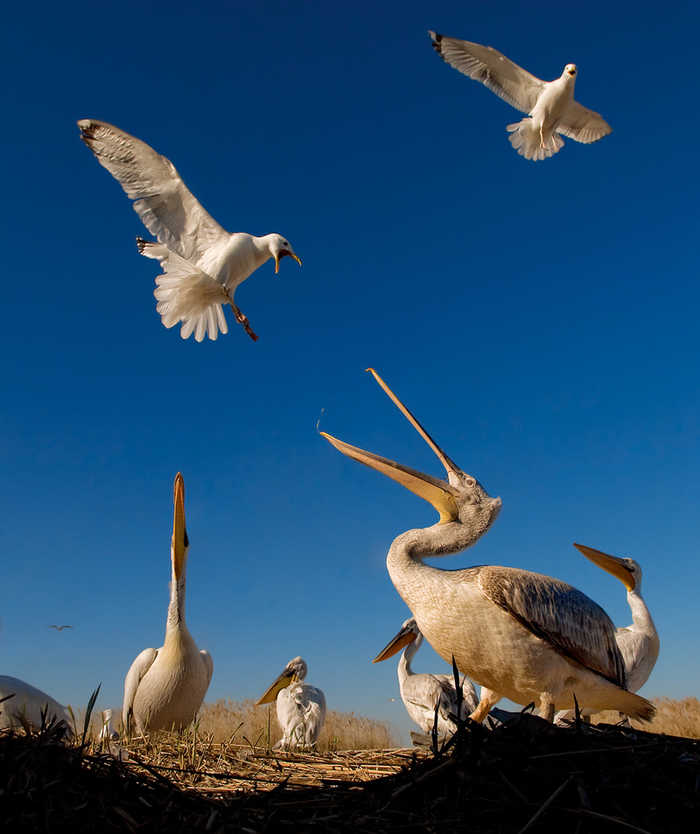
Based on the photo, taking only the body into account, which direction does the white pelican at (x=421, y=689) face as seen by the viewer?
to the viewer's left

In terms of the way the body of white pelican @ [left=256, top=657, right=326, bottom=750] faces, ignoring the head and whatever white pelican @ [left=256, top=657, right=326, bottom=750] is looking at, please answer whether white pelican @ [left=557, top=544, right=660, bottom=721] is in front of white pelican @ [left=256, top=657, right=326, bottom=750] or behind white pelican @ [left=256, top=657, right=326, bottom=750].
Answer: behind

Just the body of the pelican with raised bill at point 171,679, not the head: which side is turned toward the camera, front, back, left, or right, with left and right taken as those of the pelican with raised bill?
front

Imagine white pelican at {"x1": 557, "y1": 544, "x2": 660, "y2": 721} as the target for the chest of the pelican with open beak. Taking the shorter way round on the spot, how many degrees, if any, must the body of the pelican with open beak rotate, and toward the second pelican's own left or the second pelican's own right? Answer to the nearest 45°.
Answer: approximately 90° to the second pelican's own right

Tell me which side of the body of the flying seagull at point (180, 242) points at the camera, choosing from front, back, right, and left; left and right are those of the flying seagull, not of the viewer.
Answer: right

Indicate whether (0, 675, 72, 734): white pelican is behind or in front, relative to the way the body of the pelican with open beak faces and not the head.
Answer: in front

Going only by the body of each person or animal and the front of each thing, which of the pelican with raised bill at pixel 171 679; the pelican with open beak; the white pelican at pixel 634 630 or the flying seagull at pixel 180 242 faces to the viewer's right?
the flying seagull

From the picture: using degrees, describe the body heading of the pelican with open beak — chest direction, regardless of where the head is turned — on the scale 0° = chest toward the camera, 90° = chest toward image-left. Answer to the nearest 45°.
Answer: approximately 90°

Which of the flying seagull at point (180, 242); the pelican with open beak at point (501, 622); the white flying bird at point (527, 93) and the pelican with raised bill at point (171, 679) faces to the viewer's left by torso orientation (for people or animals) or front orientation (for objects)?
the pelican with open beak

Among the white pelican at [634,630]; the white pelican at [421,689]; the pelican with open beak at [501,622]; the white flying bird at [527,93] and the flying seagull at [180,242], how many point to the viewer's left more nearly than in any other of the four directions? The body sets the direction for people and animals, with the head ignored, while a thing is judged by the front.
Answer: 2

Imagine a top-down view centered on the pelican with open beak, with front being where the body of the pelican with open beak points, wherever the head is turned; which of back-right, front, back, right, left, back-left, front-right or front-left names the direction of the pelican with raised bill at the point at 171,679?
front-right
